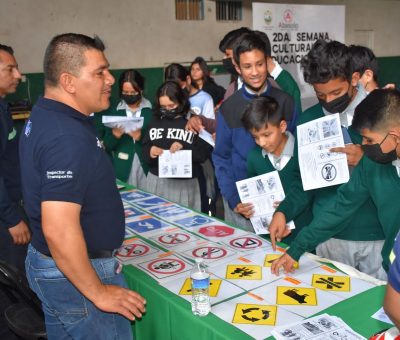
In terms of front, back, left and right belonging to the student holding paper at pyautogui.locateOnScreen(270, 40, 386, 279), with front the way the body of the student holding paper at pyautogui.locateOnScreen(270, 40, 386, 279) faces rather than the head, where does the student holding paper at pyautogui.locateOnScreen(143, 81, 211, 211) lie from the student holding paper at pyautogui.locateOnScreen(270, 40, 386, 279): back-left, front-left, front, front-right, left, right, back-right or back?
right

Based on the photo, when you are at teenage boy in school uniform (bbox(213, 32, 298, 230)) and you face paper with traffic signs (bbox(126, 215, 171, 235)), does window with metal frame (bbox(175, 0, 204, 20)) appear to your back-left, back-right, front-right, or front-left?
back-right

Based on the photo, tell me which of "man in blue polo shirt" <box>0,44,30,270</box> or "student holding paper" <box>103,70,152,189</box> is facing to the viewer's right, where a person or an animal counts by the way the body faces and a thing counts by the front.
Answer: the man in blue polo shirt

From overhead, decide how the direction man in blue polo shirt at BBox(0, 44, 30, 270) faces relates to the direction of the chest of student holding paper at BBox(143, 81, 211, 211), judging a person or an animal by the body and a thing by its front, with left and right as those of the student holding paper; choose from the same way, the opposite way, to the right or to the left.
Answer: to the left

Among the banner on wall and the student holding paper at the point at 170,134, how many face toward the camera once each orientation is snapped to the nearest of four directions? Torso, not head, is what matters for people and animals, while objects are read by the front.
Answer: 2

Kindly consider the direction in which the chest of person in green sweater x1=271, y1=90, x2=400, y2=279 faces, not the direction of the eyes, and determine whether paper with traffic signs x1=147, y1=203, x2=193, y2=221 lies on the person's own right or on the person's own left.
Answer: on the person's own right

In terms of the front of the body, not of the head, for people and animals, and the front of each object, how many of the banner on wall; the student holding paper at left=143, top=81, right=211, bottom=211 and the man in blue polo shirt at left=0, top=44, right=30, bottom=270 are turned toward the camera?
2

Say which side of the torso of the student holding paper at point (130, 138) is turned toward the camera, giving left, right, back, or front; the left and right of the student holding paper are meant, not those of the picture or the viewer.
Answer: front

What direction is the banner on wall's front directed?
toward the camera

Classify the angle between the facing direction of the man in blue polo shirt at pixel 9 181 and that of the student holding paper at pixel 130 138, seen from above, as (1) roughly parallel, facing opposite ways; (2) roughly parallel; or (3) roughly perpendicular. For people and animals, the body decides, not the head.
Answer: roughly perpendicular

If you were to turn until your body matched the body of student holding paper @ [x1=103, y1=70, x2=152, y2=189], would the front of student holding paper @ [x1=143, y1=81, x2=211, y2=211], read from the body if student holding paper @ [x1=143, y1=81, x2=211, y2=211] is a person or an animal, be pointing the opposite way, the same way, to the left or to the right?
the same way

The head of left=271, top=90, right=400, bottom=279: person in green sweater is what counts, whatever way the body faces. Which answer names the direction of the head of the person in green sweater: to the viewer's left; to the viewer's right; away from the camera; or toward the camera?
to the viewer's left

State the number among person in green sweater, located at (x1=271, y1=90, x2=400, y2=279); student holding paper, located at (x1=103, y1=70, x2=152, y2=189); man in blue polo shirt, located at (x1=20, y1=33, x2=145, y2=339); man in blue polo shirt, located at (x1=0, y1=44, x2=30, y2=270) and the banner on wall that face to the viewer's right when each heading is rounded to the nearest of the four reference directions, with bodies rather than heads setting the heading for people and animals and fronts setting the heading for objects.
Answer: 2

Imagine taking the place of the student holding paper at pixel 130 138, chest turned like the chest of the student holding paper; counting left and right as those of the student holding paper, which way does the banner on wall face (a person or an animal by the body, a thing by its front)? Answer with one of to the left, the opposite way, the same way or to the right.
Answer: the same way

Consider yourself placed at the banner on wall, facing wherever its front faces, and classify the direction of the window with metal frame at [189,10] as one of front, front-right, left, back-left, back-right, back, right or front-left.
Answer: back-right

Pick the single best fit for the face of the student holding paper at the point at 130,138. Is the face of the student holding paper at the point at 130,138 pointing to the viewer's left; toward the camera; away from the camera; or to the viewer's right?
toward the camera

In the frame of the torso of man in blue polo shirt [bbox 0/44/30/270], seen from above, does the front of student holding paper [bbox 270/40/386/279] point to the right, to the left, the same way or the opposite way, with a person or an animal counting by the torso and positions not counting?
the opposite way

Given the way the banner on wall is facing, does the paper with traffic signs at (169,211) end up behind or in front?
in front

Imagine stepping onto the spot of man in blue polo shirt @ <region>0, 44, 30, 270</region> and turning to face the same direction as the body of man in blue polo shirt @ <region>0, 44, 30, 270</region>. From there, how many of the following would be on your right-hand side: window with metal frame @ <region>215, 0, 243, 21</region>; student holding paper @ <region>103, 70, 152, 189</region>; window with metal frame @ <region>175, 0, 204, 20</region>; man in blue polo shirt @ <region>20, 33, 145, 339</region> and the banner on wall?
1

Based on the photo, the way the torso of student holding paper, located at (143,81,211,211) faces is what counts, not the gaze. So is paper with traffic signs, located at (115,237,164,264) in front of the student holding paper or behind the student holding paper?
in front

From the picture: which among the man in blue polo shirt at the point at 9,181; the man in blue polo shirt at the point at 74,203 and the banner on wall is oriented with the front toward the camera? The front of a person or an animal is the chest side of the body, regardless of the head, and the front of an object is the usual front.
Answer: the banner on wall

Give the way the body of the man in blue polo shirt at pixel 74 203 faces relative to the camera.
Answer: to the viewer's right
